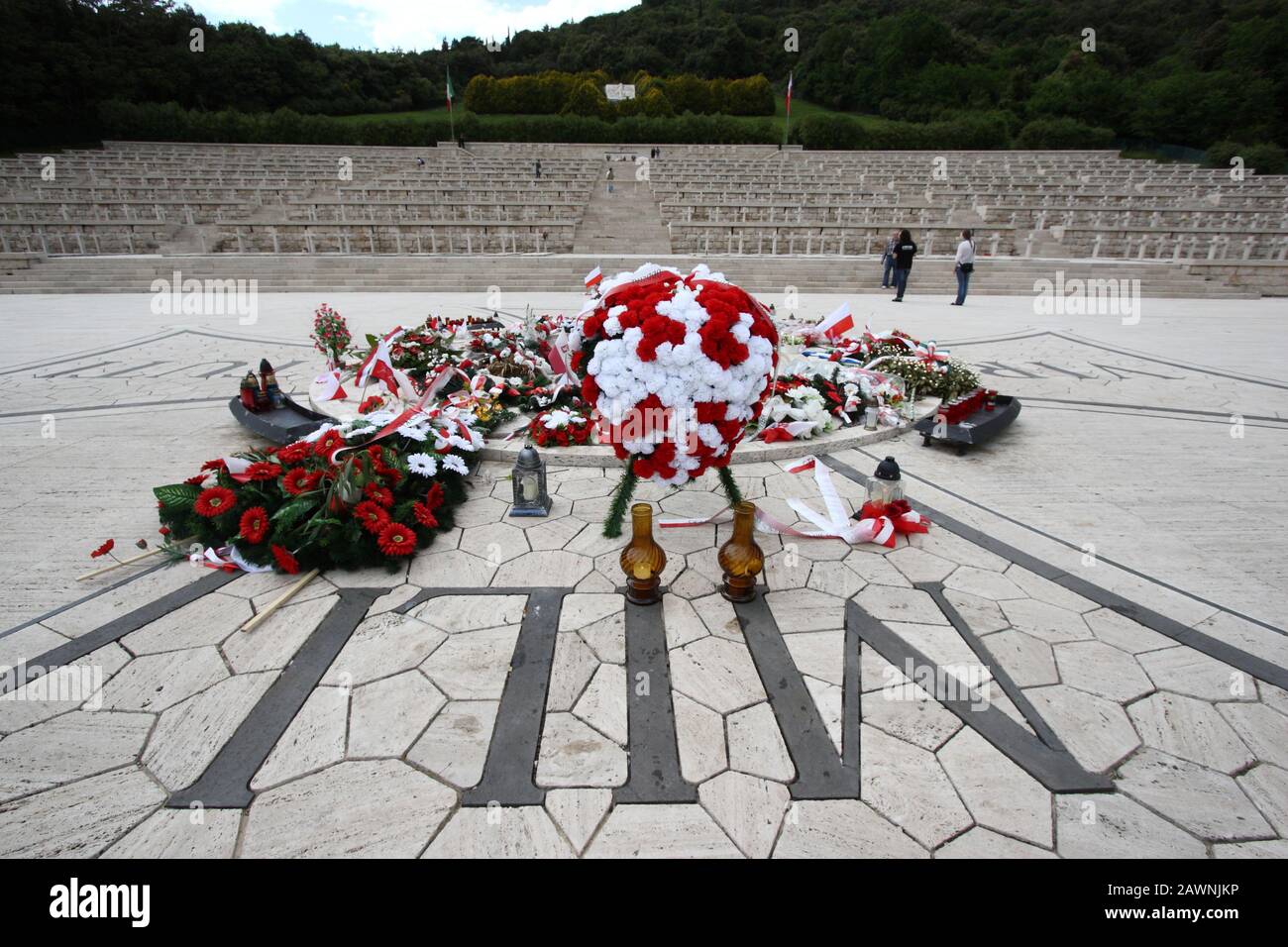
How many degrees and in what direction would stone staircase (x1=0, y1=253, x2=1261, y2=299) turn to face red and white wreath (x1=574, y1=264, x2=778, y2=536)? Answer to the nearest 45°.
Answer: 0° — it already faces it

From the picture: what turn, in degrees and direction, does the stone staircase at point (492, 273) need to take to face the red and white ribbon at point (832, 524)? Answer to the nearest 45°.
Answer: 0° — it already faces it

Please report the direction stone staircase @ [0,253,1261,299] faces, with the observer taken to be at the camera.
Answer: facing the viewer

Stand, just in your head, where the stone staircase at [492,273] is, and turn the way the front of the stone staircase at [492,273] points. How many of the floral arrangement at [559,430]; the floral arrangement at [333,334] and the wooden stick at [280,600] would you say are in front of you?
3

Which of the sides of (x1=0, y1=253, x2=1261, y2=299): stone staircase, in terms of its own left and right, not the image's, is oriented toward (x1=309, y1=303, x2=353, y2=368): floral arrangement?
front

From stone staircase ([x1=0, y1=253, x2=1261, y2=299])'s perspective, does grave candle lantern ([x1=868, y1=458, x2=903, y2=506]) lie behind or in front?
in front

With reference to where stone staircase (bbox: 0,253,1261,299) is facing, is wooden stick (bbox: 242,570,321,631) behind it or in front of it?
in front

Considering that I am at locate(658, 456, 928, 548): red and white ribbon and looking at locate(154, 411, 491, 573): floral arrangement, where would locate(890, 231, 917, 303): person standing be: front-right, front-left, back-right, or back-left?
back-right
